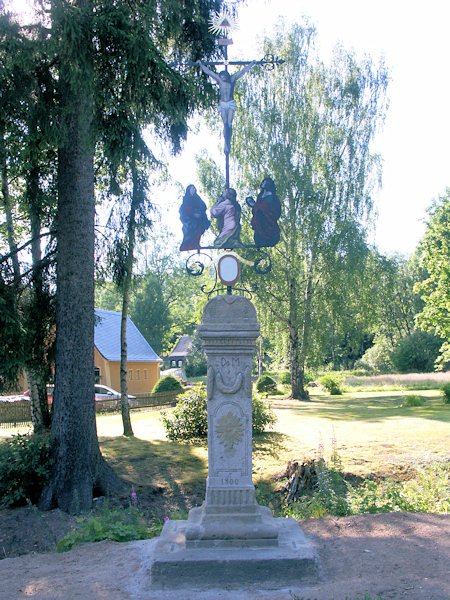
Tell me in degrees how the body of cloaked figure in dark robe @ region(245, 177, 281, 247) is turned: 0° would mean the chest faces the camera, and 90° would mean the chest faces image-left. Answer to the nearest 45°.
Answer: approximately 45°

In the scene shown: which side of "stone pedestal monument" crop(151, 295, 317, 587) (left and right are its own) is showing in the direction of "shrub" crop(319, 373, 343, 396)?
back

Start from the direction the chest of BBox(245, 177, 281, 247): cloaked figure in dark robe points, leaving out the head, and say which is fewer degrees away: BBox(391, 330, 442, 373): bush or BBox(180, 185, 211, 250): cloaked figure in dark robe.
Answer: the cloaked figure in dark robe

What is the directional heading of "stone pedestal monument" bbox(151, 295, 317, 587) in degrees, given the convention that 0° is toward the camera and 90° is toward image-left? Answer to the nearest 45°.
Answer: approximately 0°

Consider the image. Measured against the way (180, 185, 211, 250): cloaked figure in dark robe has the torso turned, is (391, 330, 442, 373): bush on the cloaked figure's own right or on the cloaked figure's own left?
on the cloaked figure's own left

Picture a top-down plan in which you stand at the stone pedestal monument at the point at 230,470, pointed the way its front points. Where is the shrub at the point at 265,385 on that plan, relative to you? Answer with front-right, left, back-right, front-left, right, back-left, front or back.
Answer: back

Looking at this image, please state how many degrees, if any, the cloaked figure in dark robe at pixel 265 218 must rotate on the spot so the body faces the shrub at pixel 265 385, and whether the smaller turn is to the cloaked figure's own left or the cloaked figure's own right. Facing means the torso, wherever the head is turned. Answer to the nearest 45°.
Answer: approximately 135° to the cloaked figure's own right

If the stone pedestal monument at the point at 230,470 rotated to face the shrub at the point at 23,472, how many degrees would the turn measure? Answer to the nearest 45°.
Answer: approximately 135° to its right

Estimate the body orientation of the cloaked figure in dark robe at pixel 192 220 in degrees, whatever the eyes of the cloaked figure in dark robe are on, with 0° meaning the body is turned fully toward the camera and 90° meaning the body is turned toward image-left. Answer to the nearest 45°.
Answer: approximately 315°

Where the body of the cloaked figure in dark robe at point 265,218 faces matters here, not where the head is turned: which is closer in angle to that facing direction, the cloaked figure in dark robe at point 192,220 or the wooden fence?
the cloaked figure in dark robe

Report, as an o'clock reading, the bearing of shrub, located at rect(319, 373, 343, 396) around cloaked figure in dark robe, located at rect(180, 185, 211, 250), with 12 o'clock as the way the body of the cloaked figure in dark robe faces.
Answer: The shrub is roughly at 8 o'clock from the cloaked figure in dark robe.
